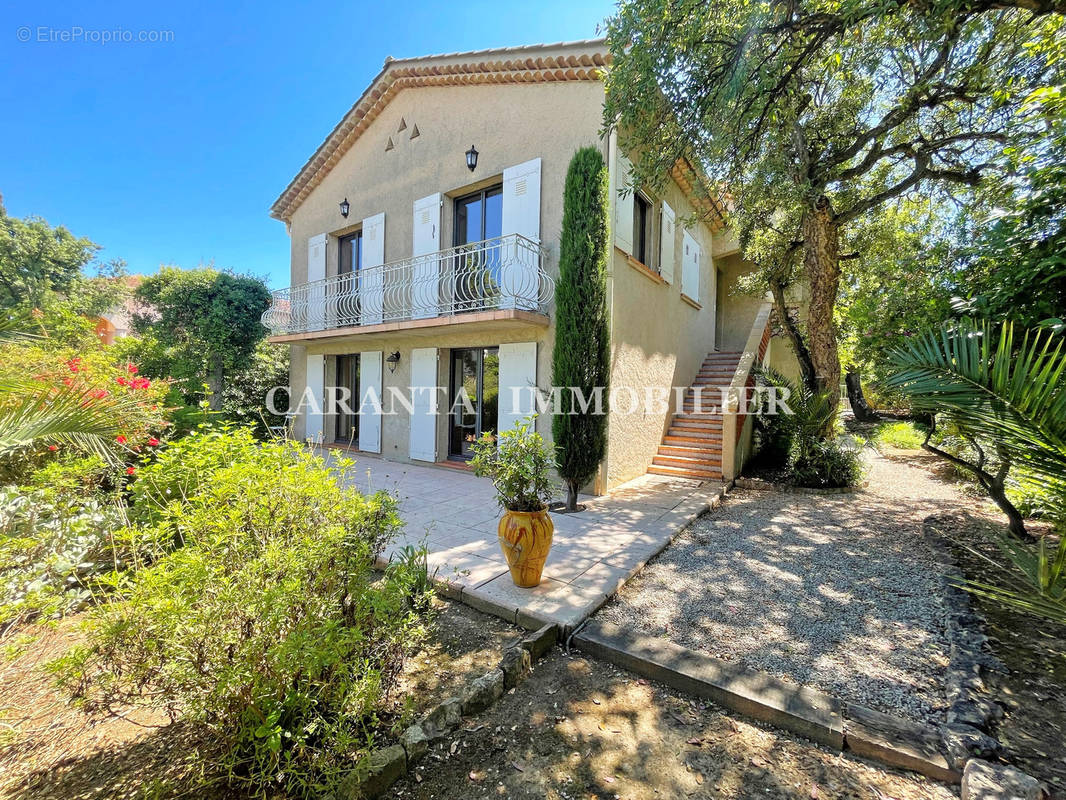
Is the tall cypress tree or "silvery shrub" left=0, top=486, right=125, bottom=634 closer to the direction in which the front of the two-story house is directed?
the silvery shrub

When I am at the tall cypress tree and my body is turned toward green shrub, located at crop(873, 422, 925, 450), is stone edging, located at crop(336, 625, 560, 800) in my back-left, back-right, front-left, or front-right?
back-right

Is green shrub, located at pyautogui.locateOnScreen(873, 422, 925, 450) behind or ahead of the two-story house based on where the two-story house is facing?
behind

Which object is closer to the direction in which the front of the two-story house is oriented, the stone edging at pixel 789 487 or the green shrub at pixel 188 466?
the green shrub

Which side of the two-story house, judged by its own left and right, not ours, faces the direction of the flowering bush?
front

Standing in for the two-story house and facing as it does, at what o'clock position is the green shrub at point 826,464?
The green shrub is roughly at 8 o'clock from the two-story house.

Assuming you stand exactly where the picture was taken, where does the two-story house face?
facing the viewer and to the left of the viewer

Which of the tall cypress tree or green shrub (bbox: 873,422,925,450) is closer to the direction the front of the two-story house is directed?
the tall cypress tree

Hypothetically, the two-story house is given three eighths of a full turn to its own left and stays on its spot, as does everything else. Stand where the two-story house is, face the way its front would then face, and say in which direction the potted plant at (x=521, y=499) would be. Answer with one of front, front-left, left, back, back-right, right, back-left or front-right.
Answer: right

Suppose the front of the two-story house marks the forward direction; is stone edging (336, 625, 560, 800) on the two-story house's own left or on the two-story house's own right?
on the two-story house's own left

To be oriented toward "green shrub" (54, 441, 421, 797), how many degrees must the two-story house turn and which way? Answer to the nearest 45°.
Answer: approximately 45° to its left

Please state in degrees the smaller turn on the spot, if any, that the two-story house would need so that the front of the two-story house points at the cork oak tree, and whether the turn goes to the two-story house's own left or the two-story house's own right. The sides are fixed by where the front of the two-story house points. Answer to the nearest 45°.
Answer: approximately 90° to the two-story house's own left

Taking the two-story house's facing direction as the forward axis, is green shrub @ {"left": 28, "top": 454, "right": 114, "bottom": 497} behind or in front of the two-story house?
in front
